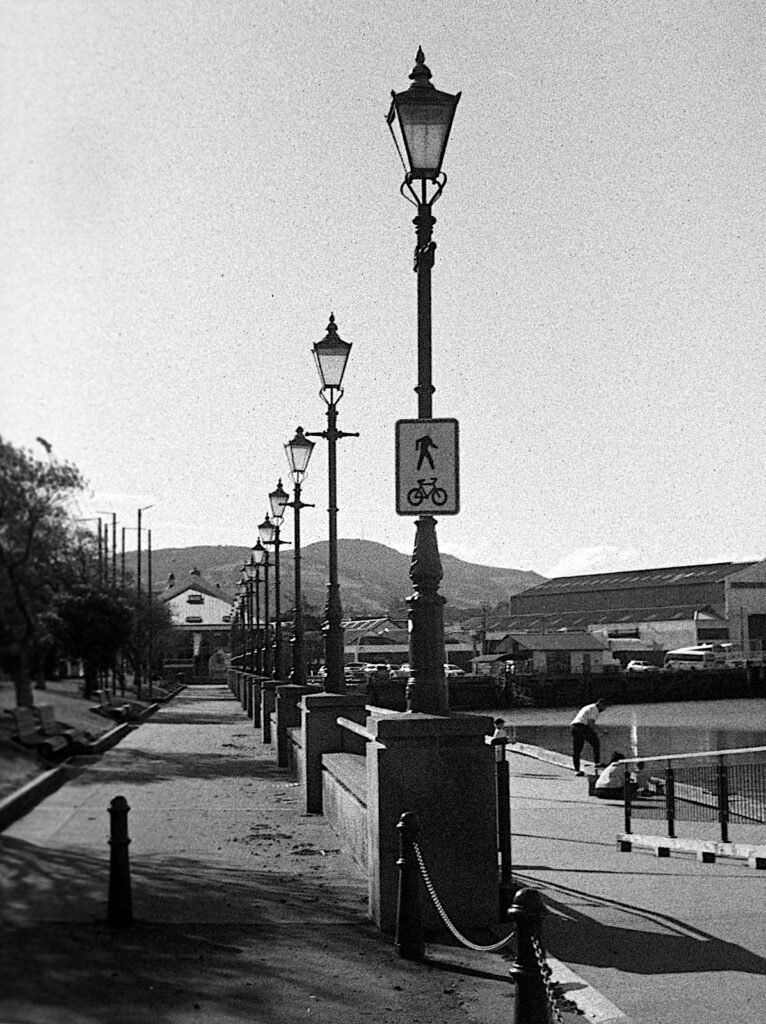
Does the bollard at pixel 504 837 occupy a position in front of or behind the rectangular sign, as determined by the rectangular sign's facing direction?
behind

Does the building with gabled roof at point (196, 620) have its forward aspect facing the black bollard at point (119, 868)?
yes

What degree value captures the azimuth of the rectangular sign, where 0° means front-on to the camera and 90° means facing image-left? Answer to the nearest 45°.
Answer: approximately 0°

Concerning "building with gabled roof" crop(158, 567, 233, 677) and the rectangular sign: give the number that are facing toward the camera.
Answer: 2

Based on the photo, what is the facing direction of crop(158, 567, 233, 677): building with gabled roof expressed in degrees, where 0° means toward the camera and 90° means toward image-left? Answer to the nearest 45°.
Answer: approximately 0°
